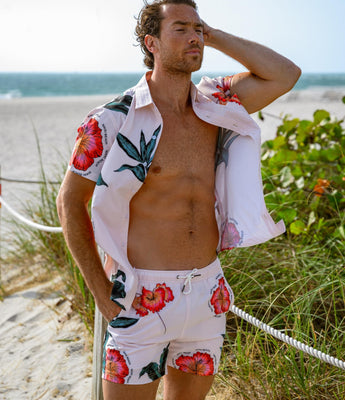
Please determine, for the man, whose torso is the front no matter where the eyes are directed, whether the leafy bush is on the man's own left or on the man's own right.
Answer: on the man's own left

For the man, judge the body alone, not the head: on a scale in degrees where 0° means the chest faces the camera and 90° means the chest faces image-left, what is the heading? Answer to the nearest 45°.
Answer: approximately 315°
